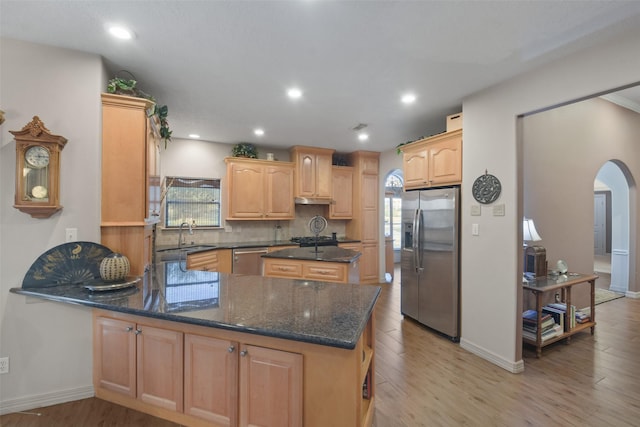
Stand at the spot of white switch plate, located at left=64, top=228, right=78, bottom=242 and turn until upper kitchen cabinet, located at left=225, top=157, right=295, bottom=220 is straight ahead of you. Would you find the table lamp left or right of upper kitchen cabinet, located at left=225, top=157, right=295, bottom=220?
right

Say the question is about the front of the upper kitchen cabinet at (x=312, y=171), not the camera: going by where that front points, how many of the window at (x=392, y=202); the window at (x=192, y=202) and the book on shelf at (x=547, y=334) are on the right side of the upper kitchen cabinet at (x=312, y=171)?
1

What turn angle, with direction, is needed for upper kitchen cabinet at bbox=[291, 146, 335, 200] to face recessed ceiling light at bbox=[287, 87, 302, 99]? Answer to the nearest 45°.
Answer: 0° — it already faces it

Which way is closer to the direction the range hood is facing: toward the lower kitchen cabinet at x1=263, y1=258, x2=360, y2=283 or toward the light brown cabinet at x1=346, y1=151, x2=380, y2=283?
the lower kitchen cabinet

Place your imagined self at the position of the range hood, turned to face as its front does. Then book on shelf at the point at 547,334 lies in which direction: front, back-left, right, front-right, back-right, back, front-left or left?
front-left

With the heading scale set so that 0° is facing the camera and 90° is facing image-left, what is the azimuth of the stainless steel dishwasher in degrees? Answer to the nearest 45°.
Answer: approximately 0°

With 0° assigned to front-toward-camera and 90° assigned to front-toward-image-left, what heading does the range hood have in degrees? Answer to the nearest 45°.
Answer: approximately 0°

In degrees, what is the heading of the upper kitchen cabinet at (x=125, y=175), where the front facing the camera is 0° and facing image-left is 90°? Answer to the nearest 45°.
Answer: approximately 270°
